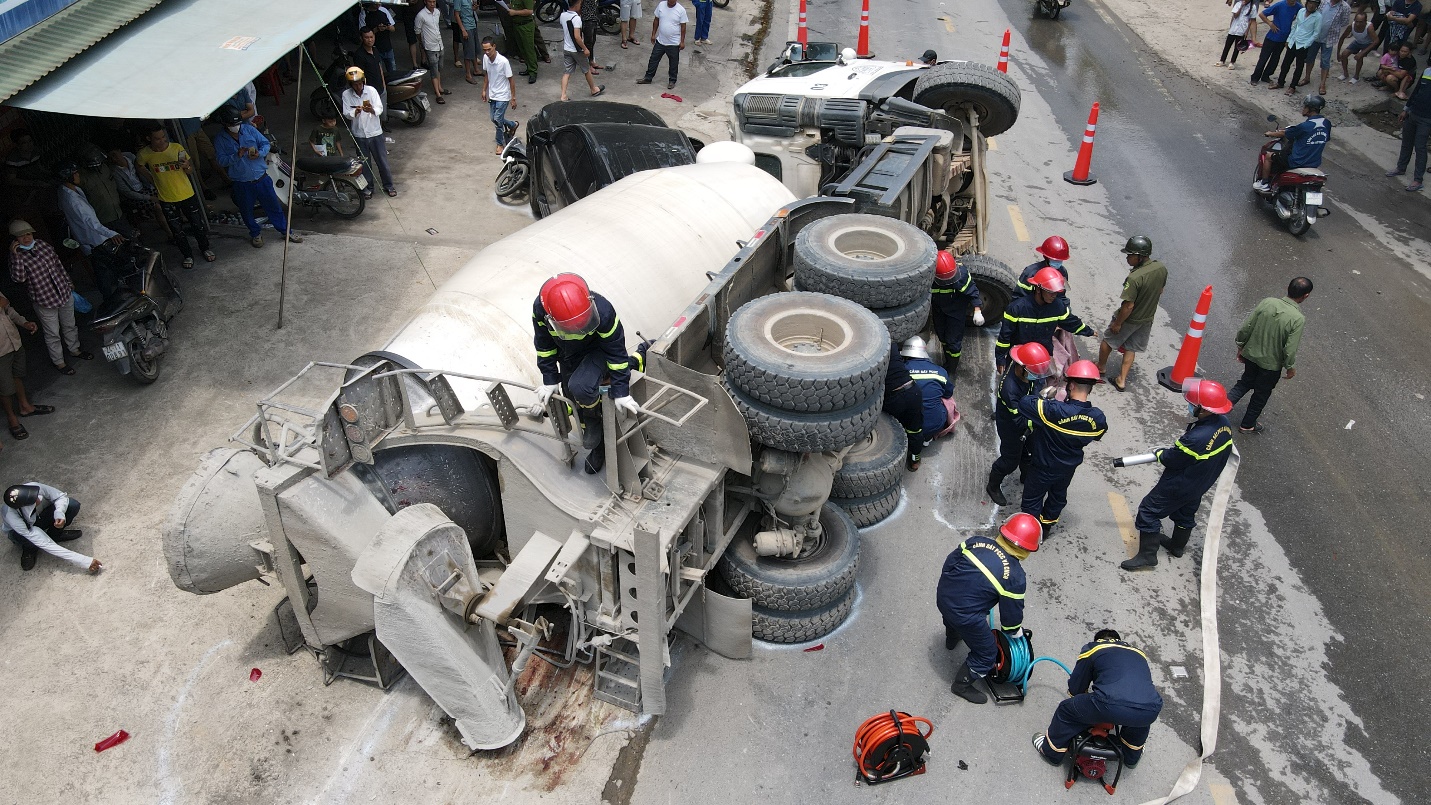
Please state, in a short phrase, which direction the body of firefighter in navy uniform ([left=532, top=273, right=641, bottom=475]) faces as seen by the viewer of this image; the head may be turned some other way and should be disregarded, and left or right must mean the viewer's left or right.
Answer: facing the viewer

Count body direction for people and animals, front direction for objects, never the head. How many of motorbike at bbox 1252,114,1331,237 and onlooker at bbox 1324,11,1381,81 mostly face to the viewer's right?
0

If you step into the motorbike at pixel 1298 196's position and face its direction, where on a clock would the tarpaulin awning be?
The tarpaulin awning is roughly at 9 o'clock from the motorbike.

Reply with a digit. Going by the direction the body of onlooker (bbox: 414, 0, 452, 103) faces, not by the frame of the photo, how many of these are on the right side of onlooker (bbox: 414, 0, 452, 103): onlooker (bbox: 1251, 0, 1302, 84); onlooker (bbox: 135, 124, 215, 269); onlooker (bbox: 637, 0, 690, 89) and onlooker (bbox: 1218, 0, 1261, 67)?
1

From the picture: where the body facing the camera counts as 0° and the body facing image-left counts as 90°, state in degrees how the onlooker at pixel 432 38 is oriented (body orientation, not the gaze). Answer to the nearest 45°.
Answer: approximately 315°

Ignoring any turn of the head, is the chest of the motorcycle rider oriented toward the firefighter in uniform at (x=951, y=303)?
no

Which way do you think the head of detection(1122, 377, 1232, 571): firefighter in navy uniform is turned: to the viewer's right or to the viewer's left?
to the viewer's left

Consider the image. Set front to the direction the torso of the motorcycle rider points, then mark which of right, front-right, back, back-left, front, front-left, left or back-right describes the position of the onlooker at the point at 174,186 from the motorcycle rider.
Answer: left

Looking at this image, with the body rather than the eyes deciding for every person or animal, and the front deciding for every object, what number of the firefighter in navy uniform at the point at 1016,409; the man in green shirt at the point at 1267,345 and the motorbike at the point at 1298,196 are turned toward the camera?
0

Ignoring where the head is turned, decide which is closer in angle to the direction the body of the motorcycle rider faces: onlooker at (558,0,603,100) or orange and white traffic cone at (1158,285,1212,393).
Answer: the onlooker

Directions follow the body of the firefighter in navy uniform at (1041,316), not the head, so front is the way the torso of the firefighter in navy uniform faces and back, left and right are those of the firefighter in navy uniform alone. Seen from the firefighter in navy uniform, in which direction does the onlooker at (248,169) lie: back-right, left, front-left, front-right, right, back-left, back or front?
right

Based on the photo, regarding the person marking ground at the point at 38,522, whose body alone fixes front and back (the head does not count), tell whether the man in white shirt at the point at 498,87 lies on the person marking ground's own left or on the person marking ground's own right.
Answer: on the person marking ground's own left

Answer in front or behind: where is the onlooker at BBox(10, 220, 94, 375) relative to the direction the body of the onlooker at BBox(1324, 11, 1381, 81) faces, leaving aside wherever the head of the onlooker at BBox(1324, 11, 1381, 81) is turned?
in front

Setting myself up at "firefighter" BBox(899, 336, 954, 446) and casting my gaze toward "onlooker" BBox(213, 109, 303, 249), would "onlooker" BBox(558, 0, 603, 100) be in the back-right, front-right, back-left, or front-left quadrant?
front-right
